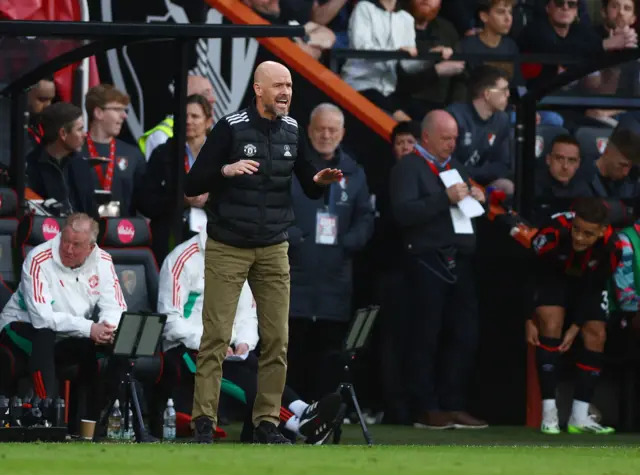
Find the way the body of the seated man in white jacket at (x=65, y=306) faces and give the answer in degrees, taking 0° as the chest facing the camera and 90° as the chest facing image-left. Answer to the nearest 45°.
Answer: approximately 315°

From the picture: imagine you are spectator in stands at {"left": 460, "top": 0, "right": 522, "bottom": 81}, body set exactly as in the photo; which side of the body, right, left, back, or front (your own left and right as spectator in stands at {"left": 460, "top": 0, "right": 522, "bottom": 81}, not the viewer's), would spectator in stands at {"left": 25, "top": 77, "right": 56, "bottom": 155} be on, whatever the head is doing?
right

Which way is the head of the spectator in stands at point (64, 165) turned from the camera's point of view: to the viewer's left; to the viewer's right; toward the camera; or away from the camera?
to the viewer's right

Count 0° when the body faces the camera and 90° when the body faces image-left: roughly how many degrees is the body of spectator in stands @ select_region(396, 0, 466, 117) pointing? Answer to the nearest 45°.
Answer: approximately 0°
